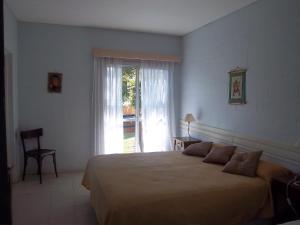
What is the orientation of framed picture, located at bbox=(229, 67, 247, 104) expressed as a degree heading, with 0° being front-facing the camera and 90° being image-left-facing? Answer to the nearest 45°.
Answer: approximately 45°

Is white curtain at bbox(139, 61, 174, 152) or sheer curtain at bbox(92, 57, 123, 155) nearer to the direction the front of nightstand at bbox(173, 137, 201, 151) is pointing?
the sheer curtain

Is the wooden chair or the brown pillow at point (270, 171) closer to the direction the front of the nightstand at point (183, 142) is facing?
the wooden chair

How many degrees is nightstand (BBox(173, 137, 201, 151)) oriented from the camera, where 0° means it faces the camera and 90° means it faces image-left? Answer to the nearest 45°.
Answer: approximately 45°

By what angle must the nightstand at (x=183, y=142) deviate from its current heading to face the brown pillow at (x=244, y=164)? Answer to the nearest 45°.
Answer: approximately 90° to its left

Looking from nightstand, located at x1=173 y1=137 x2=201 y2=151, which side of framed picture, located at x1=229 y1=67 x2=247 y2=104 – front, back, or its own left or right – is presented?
right

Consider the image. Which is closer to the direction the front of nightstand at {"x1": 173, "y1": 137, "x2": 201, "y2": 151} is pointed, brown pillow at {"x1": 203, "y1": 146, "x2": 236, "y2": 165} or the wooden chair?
the wooden chair

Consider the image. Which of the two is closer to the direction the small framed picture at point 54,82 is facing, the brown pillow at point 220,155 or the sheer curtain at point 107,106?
the brown pillow

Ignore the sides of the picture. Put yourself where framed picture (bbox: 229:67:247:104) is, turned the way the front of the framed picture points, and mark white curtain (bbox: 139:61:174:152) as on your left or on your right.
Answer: on your right

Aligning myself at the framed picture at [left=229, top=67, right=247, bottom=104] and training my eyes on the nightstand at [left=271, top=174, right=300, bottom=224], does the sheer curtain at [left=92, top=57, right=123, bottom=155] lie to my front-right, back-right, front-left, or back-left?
back-right
